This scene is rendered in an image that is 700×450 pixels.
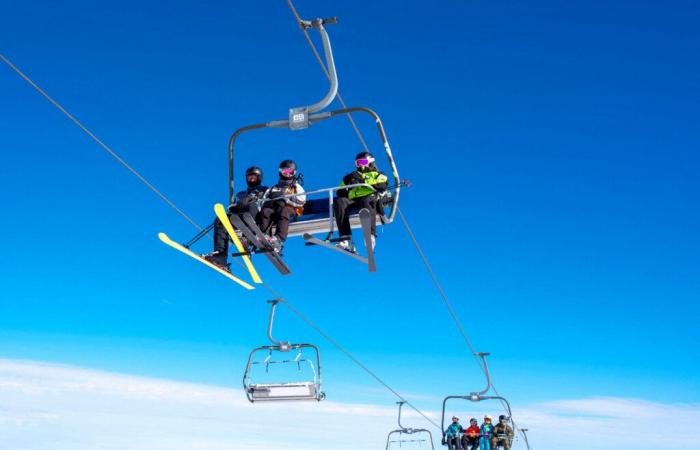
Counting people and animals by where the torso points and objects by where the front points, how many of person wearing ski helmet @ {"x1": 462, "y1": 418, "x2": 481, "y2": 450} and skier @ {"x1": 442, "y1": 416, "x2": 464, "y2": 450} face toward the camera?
2

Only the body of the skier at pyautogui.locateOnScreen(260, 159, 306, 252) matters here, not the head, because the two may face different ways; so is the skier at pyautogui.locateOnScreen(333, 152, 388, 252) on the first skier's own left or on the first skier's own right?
on the first skier's own left

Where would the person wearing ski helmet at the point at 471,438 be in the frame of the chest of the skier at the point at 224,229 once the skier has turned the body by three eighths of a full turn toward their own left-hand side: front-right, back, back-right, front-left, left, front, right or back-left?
front-left

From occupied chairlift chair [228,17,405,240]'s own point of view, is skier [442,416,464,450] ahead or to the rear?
to the rear

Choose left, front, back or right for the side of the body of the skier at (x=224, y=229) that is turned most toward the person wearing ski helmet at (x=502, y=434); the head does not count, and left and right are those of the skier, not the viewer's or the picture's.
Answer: back

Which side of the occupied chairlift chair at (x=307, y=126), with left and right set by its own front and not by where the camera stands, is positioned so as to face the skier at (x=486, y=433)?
back

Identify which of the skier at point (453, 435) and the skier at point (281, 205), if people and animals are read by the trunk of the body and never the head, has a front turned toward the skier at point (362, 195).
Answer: the skier at point (453, 435)

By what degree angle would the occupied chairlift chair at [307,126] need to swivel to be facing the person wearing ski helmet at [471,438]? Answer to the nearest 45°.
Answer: approximately 180°

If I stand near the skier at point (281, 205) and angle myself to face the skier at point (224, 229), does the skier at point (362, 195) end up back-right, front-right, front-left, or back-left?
back-right

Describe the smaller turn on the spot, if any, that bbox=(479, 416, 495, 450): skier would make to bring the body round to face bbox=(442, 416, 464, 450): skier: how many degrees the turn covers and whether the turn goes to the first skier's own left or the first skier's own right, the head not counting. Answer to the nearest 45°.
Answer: approximately 135° to the first skier's own right

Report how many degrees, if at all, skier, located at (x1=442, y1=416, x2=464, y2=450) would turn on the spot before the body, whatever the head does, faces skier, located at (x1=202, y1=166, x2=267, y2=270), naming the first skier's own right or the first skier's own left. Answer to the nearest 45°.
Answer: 0° — they already face them
